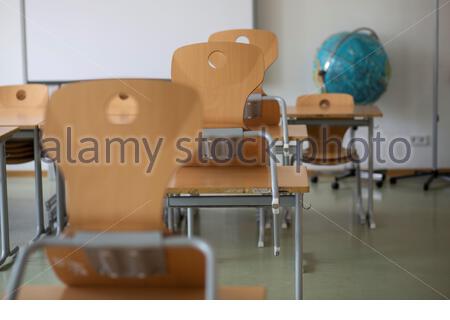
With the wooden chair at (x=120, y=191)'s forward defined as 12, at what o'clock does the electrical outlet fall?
The electrical outlet is roughly at 1 o'clock from the wooden chair.

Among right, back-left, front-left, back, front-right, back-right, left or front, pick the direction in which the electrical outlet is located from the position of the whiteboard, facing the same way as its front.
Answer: left

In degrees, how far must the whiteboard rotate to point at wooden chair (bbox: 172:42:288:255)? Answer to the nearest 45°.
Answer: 0° — it already faces it

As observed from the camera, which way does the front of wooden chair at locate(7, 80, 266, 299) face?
facing away from the viewer

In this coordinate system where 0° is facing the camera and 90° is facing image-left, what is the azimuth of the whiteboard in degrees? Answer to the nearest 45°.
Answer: approximately 0°

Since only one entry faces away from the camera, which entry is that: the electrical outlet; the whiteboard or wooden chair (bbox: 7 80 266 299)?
the wooden chair

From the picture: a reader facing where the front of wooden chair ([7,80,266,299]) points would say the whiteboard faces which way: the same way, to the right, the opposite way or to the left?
the opposite way

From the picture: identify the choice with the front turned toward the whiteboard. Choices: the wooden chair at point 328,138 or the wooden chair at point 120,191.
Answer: the wooden chair at point 120,191

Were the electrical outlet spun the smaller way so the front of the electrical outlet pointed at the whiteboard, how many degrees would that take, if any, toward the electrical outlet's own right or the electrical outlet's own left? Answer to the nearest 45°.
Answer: approximately 90° to the electrical outlet's own right

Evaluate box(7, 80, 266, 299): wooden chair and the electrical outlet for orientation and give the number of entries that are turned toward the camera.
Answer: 1
